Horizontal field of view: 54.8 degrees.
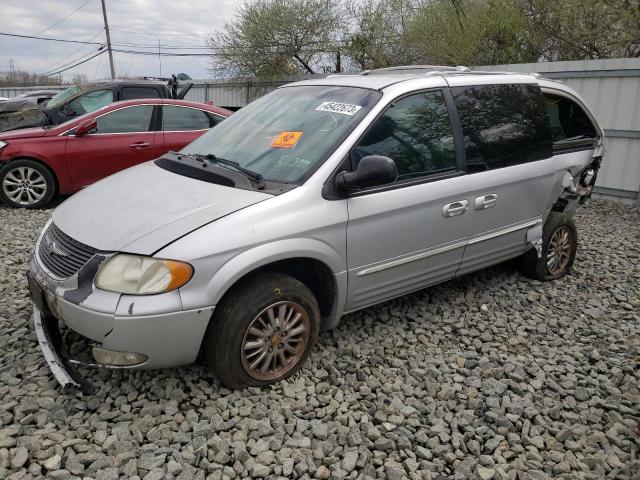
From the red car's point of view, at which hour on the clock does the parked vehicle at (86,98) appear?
The parked vehicle is roughly at 3 o'clock from the red car.

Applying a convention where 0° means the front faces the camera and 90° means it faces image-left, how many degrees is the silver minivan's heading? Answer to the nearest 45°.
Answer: approximately 45°

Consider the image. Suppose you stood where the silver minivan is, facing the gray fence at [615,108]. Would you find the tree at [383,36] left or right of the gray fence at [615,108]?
left

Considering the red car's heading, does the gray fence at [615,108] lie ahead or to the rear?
to the rear

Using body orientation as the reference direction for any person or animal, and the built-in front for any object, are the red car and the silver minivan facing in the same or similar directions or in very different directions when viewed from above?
same or similar directions

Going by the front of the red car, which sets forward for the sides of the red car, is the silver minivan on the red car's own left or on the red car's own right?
on the red car's own left

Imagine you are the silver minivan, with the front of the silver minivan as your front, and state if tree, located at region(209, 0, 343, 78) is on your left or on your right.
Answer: on your right

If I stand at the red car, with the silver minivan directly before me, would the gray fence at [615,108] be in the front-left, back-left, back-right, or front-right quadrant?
front-left

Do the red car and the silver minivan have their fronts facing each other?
no

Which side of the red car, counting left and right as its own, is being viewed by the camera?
left

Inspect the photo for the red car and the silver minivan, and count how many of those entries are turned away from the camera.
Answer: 0

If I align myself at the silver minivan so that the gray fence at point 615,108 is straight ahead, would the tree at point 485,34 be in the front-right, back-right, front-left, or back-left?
front-left

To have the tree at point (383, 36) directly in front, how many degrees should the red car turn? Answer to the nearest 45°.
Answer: approximately 135° to its right

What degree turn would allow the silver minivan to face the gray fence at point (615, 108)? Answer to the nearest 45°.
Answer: approximately 180°

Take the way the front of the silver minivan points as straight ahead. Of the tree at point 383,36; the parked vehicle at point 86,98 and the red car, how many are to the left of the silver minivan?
0

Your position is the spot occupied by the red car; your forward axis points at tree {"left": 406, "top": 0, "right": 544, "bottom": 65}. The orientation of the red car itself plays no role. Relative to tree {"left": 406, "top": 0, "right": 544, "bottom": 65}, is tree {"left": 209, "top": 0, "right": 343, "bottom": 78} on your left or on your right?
left

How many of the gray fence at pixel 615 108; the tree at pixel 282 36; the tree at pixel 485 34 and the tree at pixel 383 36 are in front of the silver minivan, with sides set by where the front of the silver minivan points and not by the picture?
0
